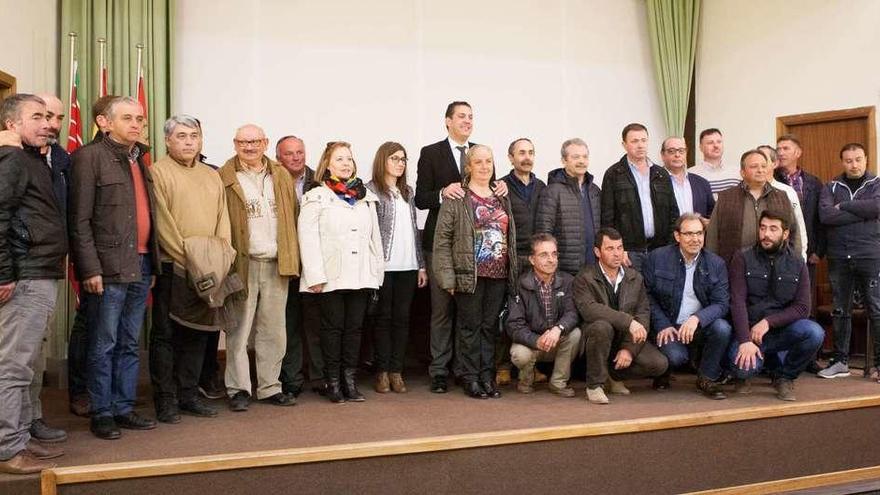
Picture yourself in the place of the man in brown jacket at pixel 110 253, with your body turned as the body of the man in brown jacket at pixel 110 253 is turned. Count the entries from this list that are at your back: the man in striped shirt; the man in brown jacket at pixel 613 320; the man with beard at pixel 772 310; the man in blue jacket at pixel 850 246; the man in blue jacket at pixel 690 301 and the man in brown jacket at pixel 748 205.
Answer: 0

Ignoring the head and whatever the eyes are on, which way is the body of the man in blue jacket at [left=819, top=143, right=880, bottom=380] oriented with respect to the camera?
toward the camera

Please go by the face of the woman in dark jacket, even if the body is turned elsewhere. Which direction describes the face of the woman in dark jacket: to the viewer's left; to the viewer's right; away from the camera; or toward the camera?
toward the camera

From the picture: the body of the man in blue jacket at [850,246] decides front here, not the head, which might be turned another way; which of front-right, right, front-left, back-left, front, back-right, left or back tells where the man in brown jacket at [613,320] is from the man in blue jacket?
front-right

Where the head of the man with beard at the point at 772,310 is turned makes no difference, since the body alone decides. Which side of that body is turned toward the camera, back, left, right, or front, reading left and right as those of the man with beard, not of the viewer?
front

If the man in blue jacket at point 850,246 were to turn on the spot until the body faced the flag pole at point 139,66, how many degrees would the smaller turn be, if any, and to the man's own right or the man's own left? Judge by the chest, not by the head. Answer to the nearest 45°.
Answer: approximately 45° to the man's own right

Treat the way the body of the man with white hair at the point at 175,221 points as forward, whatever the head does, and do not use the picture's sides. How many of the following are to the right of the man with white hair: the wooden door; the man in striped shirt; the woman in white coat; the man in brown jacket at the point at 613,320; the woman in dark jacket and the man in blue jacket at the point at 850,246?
0

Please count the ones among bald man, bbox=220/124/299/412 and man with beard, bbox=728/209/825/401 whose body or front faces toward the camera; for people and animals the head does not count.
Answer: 2

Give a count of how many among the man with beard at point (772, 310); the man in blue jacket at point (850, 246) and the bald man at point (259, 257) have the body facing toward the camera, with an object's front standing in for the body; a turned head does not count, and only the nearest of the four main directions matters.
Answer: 3

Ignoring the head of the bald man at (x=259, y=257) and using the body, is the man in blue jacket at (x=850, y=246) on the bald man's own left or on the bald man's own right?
on the bald man's own left

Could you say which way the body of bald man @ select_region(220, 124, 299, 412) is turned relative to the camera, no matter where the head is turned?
toward the camera

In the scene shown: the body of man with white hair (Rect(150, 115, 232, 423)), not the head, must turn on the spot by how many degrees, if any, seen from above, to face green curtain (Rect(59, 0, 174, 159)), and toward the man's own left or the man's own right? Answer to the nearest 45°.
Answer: approximately 135° to the man's own left

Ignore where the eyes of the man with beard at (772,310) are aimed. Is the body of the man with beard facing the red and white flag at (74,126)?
no

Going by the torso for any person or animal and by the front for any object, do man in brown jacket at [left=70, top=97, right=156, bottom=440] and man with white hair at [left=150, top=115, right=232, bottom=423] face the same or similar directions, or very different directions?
same or similar directions

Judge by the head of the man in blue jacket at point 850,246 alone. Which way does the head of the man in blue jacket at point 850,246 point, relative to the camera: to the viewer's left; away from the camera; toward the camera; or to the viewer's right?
toward the camera

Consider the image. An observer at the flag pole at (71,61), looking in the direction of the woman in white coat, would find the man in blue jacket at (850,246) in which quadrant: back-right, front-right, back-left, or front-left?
front-left

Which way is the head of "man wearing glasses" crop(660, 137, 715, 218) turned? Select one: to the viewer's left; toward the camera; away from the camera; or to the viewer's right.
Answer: toward the camera

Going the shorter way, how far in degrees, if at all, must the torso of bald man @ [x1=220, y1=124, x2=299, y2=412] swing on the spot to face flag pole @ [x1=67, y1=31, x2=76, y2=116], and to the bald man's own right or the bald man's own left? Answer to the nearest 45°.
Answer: approximately 135° to the bald man's own right
